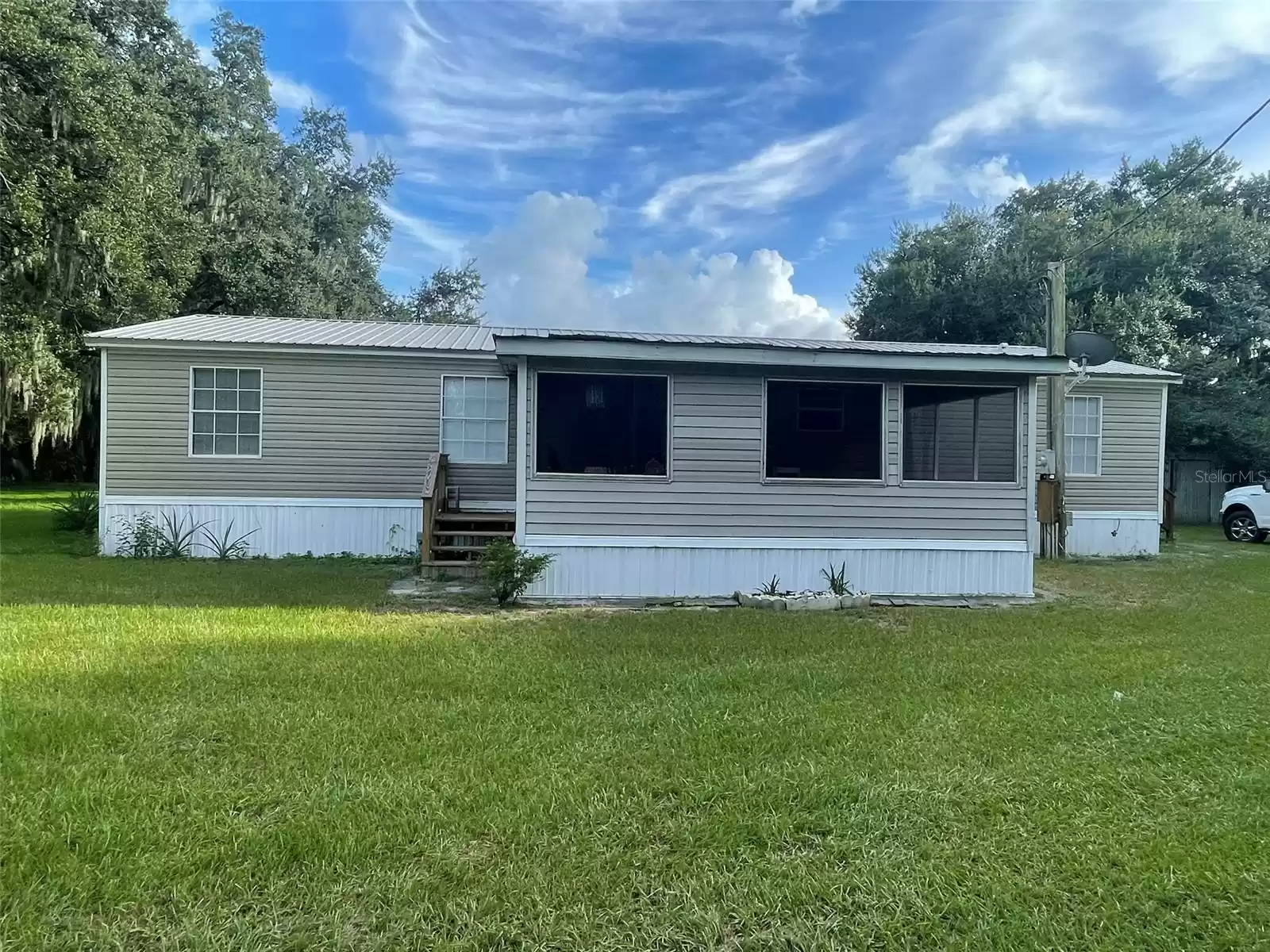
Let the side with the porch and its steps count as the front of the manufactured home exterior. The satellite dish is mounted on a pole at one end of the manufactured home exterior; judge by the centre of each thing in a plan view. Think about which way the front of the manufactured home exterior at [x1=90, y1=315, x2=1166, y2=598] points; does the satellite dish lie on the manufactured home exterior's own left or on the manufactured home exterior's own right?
on the manufactured home exterior's own left

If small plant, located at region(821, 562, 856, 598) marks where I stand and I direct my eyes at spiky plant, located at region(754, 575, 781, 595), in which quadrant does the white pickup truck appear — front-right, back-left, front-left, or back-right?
back-right

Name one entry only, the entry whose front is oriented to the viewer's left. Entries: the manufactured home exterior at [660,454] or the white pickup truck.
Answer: the white pickup truck

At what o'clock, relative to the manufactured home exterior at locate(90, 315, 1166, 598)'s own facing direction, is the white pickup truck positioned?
The white pickup truck is roughly at 8 o'clock from the manufactured home exterior.

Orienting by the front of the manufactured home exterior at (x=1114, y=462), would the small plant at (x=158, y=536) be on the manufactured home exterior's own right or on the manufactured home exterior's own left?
on the manufactured home exterior's own right

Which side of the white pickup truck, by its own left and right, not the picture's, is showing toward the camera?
left

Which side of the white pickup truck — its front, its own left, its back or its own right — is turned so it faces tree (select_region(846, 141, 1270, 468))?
right
